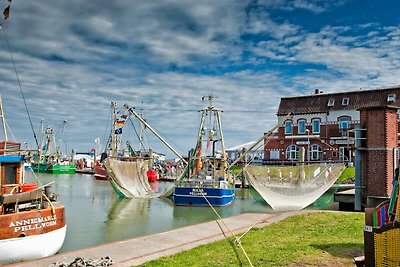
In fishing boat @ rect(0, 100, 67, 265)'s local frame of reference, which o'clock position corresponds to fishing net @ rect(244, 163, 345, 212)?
The fishing net is roughly at 4 o'clock from the fishing boat.

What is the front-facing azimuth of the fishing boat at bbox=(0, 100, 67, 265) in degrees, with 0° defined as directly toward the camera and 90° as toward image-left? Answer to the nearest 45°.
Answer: approximately 135°
